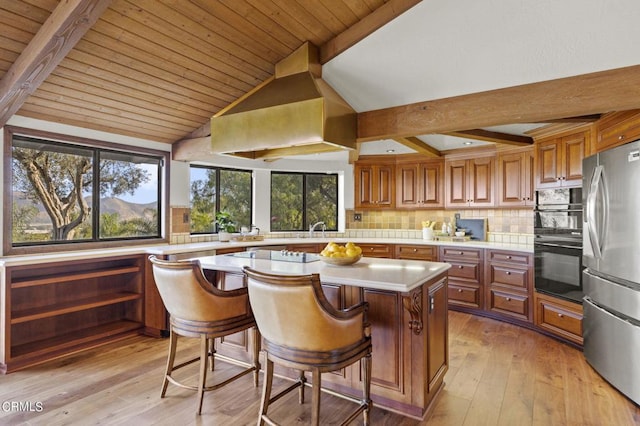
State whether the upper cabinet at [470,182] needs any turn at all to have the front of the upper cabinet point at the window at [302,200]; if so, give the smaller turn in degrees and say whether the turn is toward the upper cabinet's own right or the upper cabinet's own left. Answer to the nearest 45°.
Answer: approximately 90° to the upper cabinet's own right

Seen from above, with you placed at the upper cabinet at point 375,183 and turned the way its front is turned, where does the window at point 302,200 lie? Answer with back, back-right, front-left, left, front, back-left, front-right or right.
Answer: right

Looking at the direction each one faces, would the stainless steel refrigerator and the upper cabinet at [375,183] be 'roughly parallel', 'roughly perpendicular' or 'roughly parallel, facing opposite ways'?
roughly perpendicular

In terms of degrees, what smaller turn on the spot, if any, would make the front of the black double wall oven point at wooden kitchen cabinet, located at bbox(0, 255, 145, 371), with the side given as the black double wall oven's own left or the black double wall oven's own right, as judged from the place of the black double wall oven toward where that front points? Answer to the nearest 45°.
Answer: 0° — it already faces it

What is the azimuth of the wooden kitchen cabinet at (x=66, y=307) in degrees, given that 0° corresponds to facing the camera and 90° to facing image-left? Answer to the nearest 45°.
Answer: approximately 315°

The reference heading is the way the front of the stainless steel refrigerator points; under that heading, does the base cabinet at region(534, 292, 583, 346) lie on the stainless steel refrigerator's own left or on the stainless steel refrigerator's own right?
on the stainless steel refrigerator's own right

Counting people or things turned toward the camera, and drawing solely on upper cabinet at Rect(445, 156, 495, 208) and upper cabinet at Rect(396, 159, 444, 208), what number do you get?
2

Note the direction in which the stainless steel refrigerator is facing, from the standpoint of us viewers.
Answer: facing the viewer and to the left of the viewer

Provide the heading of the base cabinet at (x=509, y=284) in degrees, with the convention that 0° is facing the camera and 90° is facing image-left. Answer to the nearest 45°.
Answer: approximately 45°

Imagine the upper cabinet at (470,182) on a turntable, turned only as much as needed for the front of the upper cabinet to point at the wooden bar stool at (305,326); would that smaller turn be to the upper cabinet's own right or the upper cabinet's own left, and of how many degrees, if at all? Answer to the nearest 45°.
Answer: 0° — it already faces it

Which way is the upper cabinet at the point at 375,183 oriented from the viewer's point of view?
toward the camera

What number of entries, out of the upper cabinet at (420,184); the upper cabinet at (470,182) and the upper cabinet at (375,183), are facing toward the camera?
3

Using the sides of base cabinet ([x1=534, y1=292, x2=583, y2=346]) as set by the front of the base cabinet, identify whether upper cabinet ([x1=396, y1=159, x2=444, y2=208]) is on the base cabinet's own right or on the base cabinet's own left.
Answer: on the base cabinet's own right
